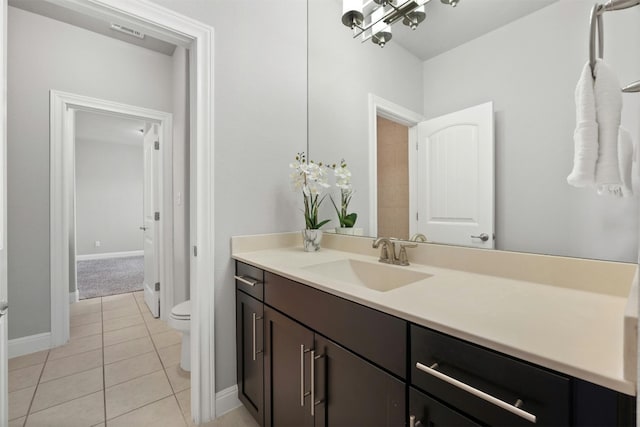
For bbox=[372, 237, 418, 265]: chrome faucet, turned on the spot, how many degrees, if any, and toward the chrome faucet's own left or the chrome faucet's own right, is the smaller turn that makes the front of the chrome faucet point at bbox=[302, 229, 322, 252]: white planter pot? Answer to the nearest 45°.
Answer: approximately 90° to the chrome faucet's own right

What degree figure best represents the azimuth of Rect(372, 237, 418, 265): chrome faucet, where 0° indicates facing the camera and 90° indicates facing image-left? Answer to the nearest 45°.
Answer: approximately 45°

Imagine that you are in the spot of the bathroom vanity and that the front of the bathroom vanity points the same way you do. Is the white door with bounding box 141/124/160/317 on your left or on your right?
on your right

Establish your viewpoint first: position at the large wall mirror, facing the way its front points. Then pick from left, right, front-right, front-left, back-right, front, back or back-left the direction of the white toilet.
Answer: front-right

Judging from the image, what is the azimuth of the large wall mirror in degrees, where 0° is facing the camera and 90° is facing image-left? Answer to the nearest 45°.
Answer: approximately 45°

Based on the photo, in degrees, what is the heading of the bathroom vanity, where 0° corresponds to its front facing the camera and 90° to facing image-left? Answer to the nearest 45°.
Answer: approximately 45°

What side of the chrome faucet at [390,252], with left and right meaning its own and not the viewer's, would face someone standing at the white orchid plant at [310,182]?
right

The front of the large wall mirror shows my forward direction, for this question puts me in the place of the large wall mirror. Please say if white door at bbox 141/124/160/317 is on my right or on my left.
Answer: on my right

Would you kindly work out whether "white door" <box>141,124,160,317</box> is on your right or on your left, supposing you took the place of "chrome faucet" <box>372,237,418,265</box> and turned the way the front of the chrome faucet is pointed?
on your right
